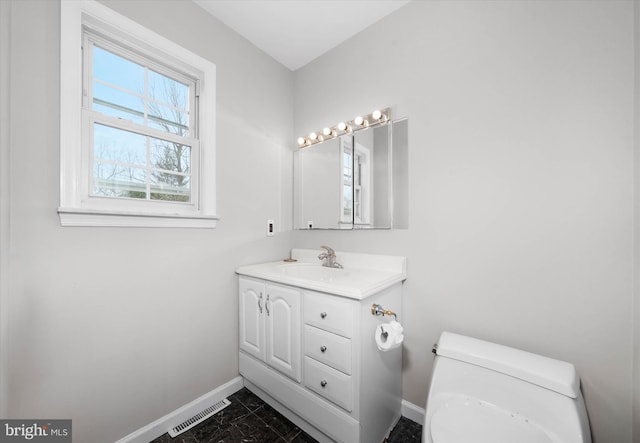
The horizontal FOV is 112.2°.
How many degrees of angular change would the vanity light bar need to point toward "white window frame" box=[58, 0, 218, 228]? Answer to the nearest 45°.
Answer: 0° — it already faces it

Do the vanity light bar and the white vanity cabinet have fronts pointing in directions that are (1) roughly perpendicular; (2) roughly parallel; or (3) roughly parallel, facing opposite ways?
roughly parallel

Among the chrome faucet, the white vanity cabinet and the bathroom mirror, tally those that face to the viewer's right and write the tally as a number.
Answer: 0

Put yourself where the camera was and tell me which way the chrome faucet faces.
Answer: facing the viewer and to the left of the viewer

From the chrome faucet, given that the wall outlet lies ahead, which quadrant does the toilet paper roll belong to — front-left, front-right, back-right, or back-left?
back-left

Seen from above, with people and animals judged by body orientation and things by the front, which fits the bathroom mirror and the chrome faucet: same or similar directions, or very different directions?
same or similar directions

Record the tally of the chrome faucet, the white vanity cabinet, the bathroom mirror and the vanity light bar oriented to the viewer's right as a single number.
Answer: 0

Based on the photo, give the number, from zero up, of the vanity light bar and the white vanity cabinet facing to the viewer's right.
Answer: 0

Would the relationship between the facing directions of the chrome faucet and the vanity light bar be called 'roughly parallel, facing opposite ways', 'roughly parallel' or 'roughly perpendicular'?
roughly parallel

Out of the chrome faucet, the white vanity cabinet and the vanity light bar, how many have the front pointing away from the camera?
0

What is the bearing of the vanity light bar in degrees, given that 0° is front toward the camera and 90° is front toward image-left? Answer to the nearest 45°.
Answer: approximately 45°

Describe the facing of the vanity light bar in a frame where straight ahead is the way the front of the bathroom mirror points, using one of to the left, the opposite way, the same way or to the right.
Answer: the same way

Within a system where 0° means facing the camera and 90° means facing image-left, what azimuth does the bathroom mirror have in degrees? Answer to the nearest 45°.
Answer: approximately 45°
